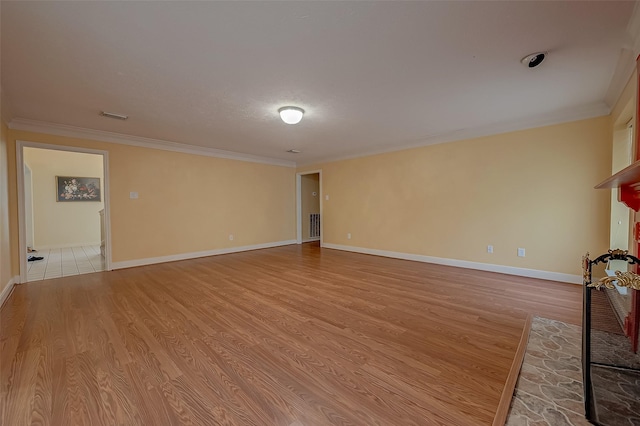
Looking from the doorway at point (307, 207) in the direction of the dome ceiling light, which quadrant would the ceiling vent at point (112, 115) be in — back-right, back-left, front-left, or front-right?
front-right

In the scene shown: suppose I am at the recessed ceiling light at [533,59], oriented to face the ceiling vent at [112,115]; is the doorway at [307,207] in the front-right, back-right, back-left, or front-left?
front-right

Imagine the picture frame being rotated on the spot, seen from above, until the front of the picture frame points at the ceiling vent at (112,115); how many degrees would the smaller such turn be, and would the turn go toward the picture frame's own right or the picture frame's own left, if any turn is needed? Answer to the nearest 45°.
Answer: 0° — it already faces it

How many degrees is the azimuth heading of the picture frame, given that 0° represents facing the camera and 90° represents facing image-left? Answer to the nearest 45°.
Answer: approximately 0°

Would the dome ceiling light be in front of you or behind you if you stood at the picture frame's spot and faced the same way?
in front

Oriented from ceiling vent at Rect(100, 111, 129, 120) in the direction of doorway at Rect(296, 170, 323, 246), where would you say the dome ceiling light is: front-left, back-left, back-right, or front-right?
front-right

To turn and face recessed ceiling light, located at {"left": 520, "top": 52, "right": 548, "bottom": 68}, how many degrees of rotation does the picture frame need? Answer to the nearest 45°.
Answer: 0° — it already faces it

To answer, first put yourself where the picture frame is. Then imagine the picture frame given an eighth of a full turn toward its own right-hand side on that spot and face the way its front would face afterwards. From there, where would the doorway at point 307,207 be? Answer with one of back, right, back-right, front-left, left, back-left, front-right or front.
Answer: left
